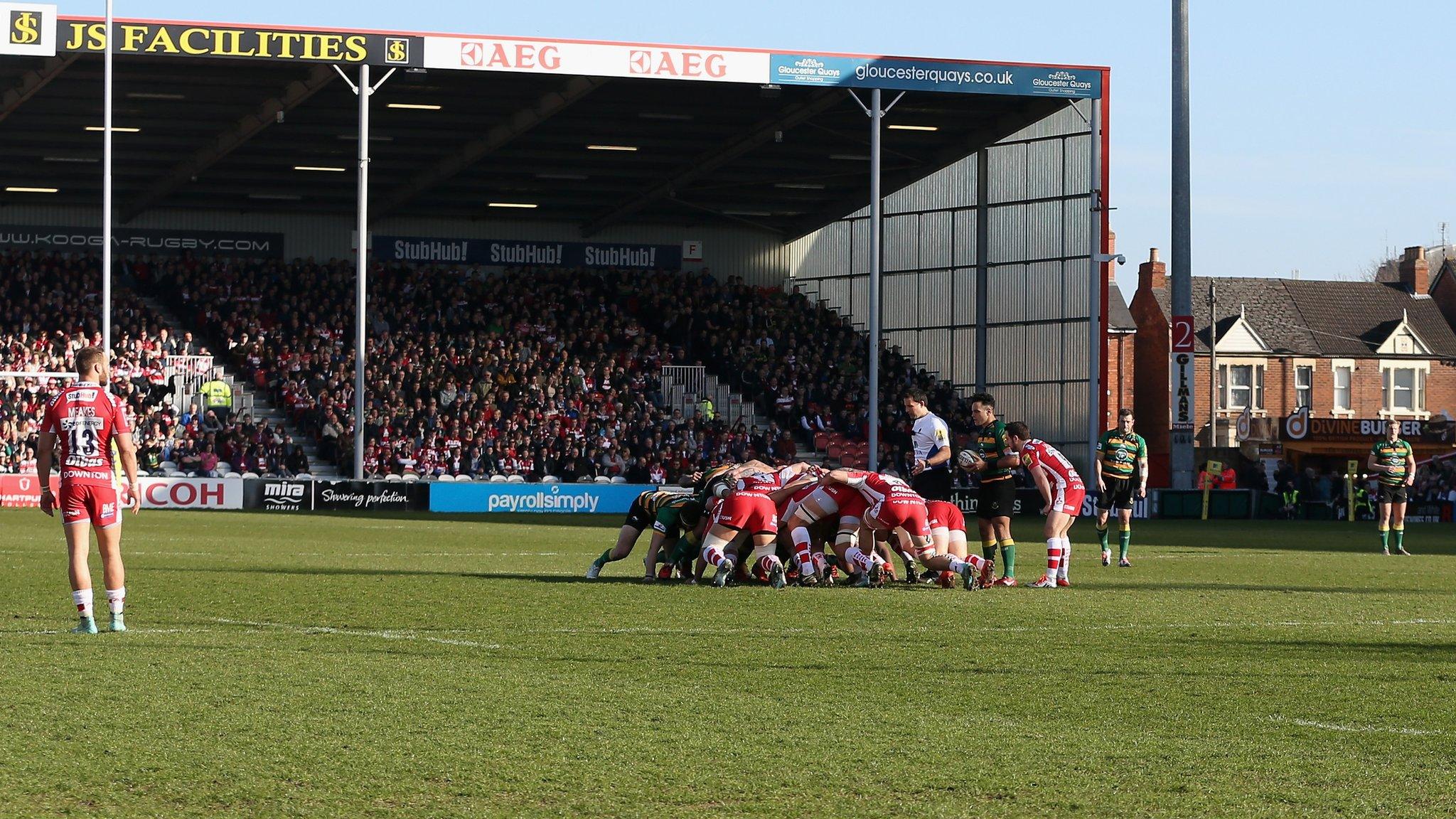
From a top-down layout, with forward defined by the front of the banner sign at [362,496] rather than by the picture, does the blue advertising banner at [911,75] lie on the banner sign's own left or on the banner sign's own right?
on the banner sign's own left

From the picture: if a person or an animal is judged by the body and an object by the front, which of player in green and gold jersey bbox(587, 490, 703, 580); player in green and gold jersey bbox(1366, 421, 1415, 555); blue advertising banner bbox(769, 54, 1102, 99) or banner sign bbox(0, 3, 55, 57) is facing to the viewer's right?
player in green and gold jersey bbox(587, 490, 703, 580)

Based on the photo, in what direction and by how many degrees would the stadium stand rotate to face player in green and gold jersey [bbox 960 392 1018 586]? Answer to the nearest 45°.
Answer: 0° — it already faces them

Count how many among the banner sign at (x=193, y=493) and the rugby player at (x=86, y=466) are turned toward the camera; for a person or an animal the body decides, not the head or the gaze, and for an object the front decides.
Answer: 1
